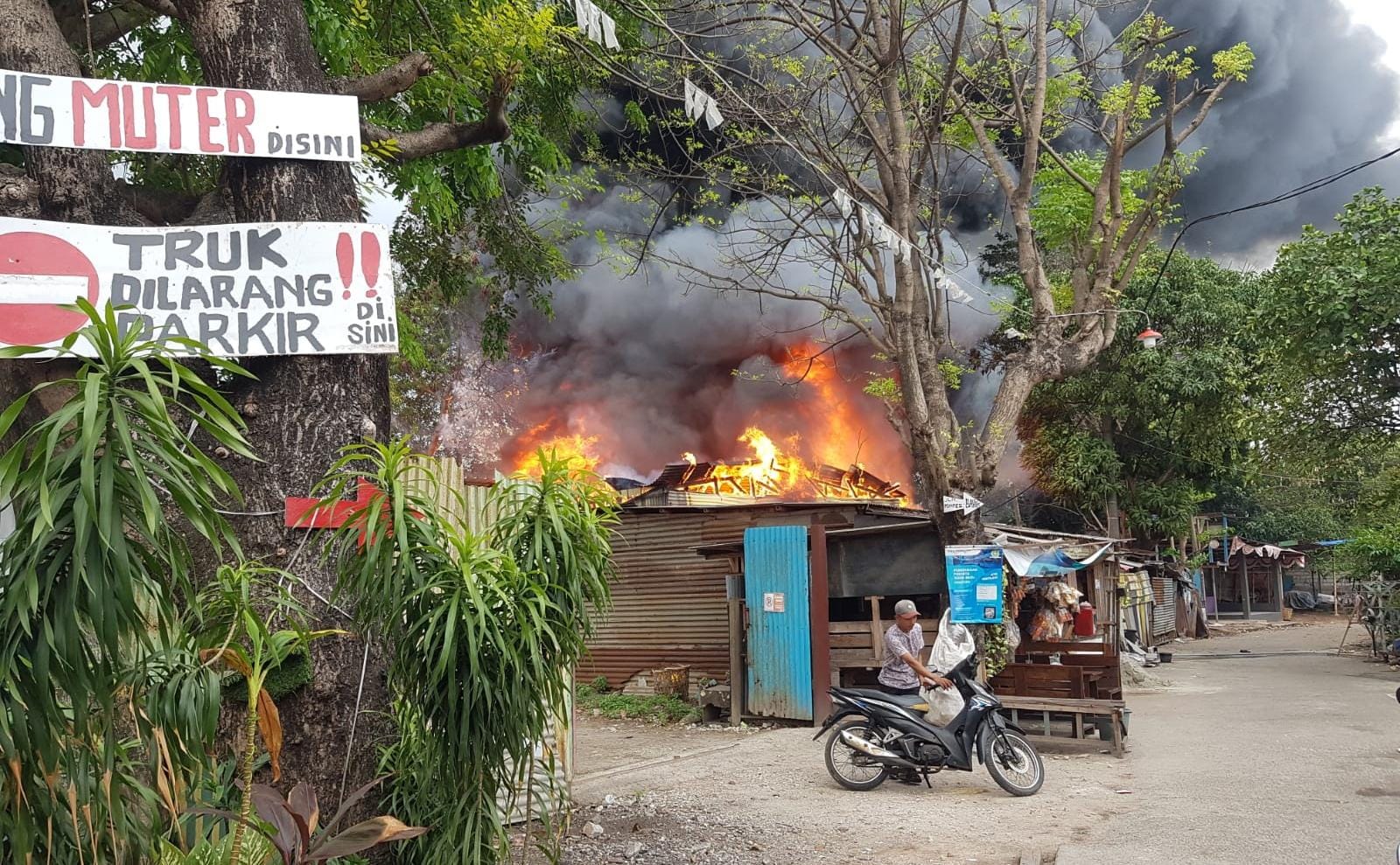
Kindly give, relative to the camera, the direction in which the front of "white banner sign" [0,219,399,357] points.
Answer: facing the viewer

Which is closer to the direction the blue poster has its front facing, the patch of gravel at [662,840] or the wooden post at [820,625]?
the patch of gravel

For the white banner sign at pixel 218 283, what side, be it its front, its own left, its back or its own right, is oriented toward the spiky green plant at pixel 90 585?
front

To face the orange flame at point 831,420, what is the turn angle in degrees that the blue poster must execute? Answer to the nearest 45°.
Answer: approximately 180°

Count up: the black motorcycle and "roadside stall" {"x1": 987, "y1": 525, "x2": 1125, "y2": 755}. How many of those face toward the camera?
1
